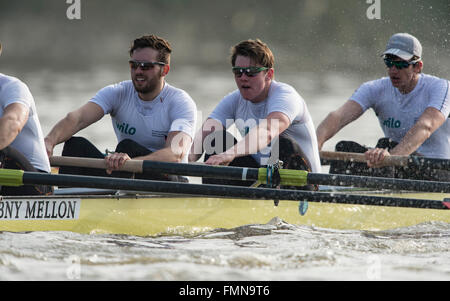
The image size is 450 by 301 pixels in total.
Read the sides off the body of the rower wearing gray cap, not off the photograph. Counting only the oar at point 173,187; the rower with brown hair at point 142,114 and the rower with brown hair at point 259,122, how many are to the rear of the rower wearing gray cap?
0

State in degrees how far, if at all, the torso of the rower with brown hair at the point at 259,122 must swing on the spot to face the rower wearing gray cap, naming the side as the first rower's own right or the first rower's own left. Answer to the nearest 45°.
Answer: approximately 180°

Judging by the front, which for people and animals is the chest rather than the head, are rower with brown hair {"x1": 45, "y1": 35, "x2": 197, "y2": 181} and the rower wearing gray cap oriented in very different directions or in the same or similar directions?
same or similar directions

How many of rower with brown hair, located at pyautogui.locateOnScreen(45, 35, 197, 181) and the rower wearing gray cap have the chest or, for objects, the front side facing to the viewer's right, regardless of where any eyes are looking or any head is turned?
0

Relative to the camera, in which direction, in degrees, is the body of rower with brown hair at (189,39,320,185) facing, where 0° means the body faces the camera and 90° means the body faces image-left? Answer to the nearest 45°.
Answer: approximately 45°

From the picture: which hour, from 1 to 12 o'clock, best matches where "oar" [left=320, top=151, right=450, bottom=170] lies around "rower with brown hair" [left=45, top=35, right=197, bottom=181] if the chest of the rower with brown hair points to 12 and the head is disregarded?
The oar is roughly at 8 o'clock from the rower with brown hair.

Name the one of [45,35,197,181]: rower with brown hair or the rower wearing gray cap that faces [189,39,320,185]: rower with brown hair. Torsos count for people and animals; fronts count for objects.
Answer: the rower wearing gray cap

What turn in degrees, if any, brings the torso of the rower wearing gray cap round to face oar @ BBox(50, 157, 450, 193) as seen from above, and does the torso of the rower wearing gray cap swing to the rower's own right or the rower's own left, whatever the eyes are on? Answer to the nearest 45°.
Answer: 0° — they already face it

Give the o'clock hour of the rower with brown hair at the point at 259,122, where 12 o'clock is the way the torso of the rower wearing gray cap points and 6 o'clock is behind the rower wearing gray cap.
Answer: The rower with brown hair is roughly at 12 o'clock from the rower wearing gray cap.

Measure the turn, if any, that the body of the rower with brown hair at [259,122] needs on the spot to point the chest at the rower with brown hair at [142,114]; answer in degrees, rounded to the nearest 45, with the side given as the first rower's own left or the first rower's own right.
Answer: approximately 45° to the first rower's own right

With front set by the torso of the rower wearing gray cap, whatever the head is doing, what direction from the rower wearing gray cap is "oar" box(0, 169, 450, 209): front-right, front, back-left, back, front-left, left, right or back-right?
front

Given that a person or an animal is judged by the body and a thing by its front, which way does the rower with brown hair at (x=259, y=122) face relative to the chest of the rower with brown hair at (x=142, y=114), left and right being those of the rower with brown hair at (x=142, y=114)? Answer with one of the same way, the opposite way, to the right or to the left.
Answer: the same way

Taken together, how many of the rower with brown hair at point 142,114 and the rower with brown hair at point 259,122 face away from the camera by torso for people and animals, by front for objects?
0

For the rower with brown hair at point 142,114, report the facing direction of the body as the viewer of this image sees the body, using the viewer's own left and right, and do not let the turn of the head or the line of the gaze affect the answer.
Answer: facing the viewer and to the left of the viewer

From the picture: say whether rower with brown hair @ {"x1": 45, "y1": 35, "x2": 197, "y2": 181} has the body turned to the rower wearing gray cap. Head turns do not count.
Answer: no
